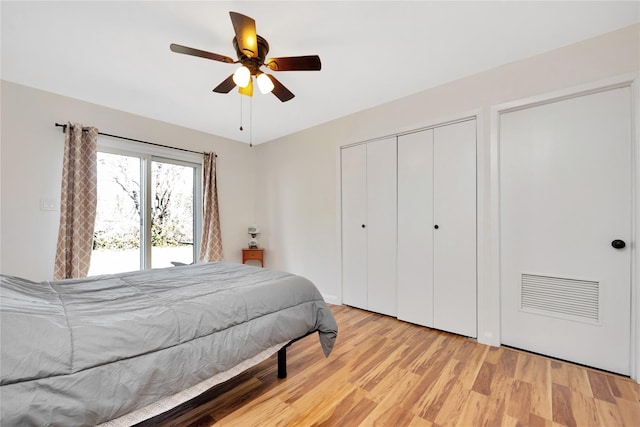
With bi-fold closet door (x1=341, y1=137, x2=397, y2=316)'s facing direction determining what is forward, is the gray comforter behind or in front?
in front

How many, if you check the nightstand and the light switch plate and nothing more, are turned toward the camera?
2

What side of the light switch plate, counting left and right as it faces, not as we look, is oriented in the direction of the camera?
front

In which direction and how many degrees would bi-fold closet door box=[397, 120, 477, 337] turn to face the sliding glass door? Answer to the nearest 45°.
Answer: approximately 45° to its right

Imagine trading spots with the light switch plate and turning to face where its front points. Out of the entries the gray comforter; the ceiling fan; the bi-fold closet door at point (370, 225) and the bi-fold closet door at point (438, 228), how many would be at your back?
0

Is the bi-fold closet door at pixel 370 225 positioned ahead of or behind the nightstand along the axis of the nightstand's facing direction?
ahead

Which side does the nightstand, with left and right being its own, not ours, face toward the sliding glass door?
right

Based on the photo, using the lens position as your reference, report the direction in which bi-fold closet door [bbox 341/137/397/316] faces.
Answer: facing the viewer and to the left of the viewer

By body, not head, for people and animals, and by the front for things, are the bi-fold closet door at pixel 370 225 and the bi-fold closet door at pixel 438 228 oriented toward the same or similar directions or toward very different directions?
same or similar directions

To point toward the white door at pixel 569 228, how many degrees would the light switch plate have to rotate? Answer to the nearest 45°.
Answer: approximately 45° to its left

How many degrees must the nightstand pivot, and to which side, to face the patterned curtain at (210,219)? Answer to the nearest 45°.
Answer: approximately 90° to its right

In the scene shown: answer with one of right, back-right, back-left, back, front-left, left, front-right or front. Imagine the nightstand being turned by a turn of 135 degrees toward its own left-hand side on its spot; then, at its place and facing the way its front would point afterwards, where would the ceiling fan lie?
back-right

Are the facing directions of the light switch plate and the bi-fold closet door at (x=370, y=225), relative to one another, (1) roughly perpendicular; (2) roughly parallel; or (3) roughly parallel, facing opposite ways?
roughly perpendicular

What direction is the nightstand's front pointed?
toward the camera

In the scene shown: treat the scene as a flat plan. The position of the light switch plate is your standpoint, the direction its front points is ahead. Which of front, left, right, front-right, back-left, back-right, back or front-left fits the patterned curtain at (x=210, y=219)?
left

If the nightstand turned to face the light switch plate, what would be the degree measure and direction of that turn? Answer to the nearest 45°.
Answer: approximately 45° to its right
